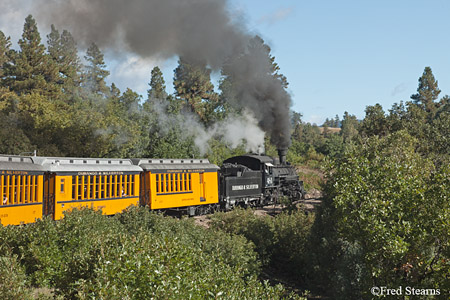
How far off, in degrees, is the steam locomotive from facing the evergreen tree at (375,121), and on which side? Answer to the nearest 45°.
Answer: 0° — it already faces it

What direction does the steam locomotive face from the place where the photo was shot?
facing away from the viewer and to the right of the viewer

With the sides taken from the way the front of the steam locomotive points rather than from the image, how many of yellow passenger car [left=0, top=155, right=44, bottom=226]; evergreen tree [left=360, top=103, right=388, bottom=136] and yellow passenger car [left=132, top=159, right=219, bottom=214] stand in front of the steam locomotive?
1

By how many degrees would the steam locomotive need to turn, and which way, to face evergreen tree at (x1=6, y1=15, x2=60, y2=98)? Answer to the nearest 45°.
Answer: approximately 90° to its left

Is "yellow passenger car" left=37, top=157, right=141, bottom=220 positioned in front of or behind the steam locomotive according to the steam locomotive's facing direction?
behind

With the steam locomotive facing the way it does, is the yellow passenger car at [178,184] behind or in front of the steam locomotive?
behind

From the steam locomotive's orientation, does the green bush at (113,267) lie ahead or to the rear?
to the rear

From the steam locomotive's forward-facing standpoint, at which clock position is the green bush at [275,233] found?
The green bush is roughly at 4 o'clock from the steam locomotive.

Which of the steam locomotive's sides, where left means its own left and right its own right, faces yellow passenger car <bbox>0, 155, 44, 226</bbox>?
back

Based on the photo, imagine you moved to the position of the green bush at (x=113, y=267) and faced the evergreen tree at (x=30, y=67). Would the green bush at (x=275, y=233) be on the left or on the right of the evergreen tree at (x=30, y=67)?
right
